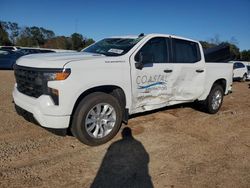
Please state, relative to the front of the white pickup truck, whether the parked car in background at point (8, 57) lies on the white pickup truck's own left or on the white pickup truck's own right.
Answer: on the white pickup truck's own right

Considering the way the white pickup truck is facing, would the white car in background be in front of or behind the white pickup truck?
behind

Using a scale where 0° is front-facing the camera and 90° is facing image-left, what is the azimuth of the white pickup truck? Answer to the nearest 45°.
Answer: approximately 45°
